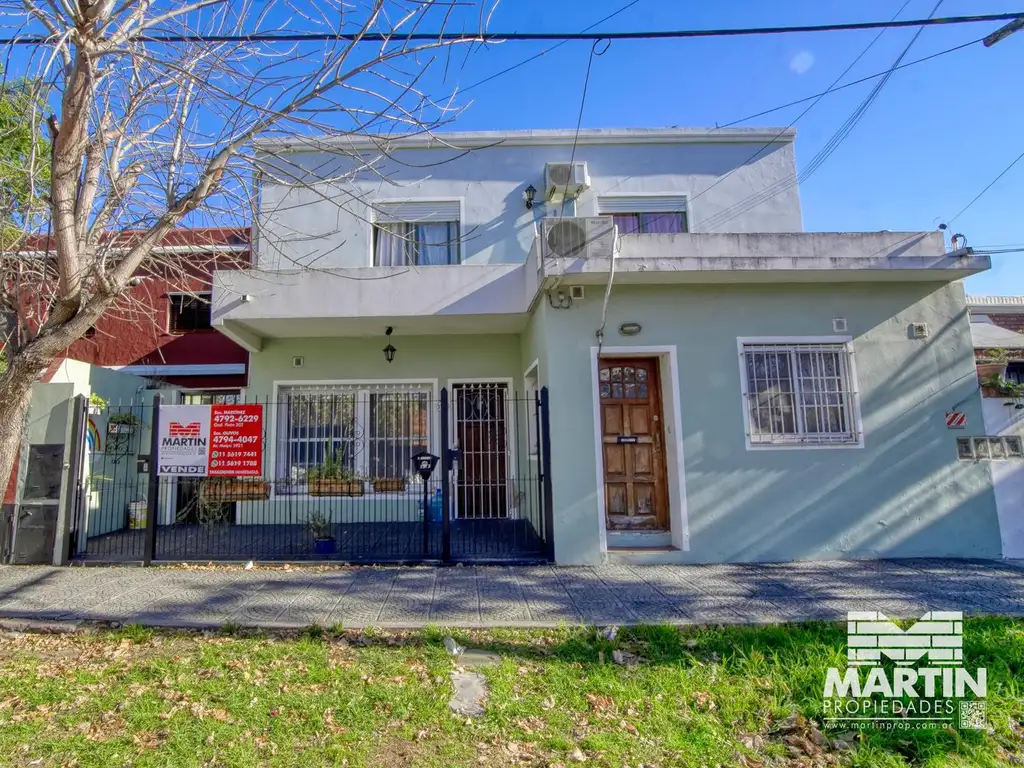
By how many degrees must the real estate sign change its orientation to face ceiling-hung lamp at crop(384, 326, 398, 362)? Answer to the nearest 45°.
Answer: approximately 135° to its left

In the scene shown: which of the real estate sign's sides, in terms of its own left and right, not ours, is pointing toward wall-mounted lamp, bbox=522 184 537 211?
left

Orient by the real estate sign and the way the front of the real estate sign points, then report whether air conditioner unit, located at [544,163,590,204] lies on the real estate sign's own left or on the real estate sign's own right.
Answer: on the real estate sign's own left

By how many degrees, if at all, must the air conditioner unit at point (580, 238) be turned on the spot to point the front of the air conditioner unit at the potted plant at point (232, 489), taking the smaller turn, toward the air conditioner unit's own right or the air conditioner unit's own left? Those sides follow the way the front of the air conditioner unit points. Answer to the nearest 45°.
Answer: approximately 90° to the air conditioner unit's own right

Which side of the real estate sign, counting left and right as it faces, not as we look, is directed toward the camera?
front

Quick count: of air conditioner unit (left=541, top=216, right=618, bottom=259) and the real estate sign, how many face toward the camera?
2

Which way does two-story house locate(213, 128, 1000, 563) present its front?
toward the camera

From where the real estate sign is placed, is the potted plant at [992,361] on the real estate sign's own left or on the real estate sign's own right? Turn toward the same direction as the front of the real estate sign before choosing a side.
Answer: on the real estate sign's own left
